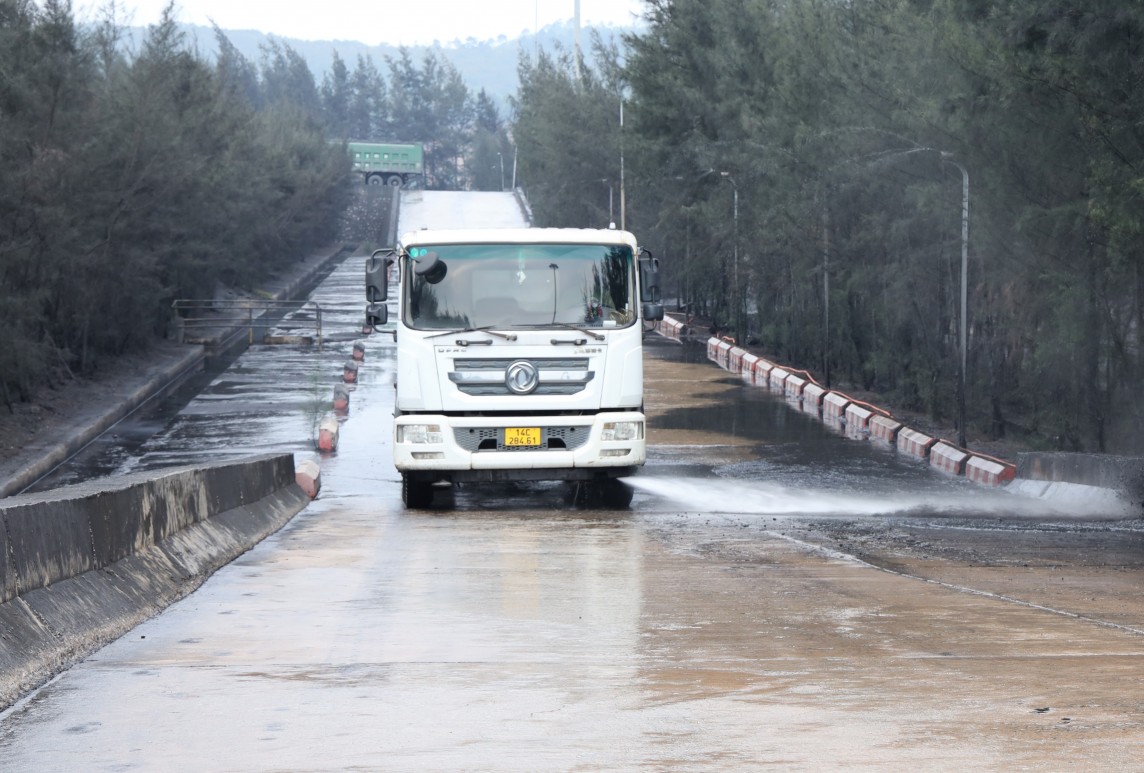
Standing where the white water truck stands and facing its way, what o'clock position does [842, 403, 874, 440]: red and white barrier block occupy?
The red and white barrier block is roughly at 7 o'clock from the white water truck.

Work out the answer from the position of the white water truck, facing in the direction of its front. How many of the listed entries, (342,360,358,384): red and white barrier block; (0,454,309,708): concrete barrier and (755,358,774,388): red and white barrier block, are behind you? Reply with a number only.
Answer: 2

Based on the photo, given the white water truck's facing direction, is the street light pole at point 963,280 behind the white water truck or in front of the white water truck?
behind

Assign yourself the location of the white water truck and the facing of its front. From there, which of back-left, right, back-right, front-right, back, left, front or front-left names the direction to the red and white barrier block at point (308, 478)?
front-right

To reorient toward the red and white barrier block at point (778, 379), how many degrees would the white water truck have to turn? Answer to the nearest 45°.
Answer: approximately 180°

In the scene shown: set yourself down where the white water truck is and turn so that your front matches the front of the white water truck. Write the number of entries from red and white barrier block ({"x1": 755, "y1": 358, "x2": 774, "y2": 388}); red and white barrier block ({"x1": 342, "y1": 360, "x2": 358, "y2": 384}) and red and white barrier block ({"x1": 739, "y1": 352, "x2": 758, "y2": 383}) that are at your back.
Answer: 3

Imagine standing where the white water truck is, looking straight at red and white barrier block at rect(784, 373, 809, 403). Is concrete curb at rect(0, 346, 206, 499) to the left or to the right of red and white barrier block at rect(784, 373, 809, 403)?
left

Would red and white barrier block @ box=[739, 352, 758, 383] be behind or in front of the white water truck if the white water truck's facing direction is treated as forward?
behind

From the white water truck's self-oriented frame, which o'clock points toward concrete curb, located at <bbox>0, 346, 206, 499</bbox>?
The concrete curb is roughly at 5 o'clock from the white water truck.

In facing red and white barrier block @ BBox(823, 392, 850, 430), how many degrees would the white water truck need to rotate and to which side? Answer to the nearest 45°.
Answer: approximately 180°

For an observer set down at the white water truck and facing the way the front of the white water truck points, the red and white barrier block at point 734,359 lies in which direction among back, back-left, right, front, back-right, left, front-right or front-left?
back

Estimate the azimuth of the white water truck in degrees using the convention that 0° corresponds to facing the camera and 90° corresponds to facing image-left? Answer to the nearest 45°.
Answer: approximately 0°

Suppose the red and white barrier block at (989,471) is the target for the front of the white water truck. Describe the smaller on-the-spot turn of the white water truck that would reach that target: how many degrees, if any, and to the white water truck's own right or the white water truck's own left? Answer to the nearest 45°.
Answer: approximately 135° to the white water truck's own left

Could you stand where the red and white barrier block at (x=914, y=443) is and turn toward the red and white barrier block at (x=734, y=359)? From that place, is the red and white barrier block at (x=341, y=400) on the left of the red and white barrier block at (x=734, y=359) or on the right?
left
